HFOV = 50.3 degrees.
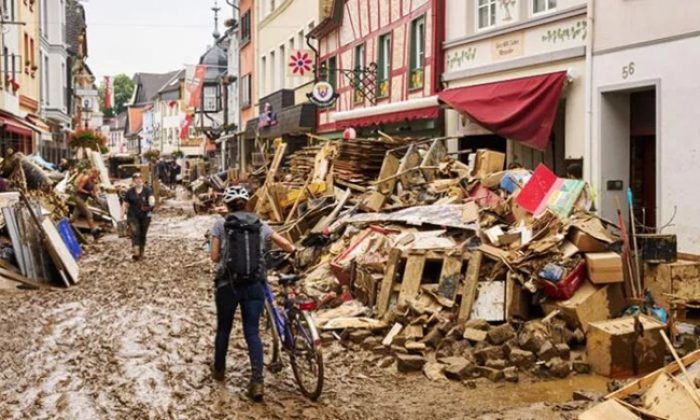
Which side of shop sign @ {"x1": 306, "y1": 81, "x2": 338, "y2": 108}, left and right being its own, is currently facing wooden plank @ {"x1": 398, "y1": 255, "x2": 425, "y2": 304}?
front

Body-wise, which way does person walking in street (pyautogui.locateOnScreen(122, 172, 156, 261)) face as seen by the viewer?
toward the camera

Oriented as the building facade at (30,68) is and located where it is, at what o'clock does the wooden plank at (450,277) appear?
The wooden plank is roughly at 1 o'clock from the building facade.

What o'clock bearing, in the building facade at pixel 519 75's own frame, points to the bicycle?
The bicycle is roughly at 11 o'clock from the building facade.

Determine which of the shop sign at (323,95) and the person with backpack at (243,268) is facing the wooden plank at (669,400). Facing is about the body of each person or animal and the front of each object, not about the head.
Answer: the shop sign

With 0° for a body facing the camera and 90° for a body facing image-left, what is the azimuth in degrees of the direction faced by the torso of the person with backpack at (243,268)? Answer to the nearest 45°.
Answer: approximately 180°

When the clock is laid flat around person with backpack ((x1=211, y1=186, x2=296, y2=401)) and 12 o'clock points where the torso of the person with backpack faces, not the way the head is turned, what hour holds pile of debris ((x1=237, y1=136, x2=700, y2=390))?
The pile of debris is roughly at 2 o'clock from the person with backpack.

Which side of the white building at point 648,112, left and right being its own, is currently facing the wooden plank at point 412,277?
front

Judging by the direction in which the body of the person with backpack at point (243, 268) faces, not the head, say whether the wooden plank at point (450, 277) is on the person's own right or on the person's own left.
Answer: on the person's own right

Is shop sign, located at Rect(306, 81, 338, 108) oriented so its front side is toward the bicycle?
yes

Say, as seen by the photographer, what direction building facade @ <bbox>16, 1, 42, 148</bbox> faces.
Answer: facing the viewer and to the right of the viewer

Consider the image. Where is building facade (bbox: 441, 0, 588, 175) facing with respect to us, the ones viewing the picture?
facing the viewer and to the left of the viewer

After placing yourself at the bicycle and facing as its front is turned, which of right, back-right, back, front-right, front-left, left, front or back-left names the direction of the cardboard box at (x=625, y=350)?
back-right

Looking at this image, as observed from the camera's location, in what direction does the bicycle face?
facing away from the viewer and to the left of the viewer

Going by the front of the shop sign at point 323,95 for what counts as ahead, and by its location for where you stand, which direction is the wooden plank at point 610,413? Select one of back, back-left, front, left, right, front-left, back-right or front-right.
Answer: front

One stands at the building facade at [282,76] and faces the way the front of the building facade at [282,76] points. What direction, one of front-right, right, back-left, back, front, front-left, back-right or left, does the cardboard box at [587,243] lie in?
front-left

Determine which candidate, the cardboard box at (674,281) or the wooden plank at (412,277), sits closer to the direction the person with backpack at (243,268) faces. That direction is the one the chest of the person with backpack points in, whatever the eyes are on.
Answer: the wooden plank

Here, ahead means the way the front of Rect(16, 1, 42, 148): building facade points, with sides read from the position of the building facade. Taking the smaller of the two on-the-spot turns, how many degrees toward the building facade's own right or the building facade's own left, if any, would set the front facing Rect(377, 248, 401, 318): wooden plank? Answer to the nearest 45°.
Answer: approximately 45° to the building facade's own right

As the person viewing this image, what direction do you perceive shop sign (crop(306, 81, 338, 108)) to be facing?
facing the viewer

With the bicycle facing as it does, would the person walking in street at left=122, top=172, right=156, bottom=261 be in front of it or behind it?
in front
